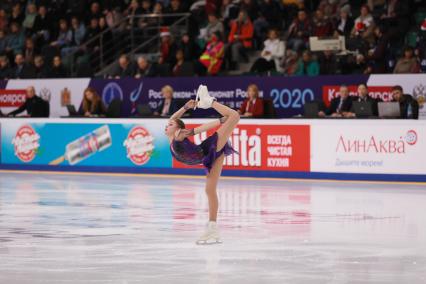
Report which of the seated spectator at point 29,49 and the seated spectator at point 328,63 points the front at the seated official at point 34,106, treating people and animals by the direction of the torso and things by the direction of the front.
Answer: the seated spectator at point 29,49

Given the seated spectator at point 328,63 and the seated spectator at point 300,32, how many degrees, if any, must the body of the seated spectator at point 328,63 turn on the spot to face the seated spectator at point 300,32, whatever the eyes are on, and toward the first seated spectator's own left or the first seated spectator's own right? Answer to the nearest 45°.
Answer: approximately 135° to the first seated spectator's own right

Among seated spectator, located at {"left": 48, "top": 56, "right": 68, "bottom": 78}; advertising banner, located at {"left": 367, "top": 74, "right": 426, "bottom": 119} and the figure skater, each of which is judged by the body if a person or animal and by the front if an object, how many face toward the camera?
2

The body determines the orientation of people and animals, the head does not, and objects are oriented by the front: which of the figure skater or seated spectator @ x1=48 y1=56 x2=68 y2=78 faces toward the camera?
the seated spectator

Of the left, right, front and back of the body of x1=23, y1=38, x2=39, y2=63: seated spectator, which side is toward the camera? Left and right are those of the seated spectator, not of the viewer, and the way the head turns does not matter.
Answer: front

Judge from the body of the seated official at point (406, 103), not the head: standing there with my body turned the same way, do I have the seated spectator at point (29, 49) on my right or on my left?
on my right

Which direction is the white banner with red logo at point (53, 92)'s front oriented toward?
toward the camera

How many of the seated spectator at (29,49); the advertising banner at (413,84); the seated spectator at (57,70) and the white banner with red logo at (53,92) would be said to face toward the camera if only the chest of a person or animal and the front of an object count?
4

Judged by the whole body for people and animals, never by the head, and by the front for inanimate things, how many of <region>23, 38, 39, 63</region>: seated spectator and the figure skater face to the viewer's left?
1

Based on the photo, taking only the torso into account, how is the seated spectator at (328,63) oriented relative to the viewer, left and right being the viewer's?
facing the viewer

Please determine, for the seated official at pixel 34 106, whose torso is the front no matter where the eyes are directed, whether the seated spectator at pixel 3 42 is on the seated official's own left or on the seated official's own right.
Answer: on the seated official's own right

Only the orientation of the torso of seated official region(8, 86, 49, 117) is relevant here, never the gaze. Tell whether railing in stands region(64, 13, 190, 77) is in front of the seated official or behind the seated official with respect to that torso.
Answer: behind

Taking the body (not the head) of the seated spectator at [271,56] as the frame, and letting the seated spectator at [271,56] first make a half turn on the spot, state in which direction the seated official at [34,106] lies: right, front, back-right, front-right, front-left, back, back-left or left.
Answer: back-left

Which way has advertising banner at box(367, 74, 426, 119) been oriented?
toward the camera

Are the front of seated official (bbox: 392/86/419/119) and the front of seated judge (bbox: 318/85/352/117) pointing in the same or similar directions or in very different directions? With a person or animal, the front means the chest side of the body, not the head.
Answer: same or similar directions

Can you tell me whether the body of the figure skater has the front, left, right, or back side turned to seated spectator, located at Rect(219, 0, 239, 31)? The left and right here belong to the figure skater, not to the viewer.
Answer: right

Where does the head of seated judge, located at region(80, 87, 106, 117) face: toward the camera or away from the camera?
toward the camera
